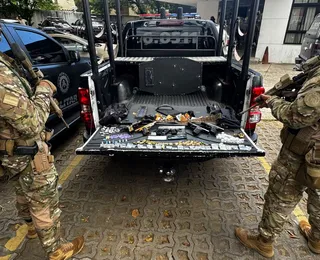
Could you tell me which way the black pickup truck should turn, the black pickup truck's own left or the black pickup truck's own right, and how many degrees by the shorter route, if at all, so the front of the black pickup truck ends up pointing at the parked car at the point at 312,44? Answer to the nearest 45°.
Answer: approximately 45° to the black pickup truck's own right

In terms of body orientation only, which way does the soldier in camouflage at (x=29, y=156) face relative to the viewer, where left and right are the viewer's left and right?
facing away from the viewer and to the right of the viewer

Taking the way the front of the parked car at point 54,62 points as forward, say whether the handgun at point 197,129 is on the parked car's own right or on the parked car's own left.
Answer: on the parked car's own right

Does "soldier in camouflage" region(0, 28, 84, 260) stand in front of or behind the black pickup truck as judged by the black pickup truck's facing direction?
behind

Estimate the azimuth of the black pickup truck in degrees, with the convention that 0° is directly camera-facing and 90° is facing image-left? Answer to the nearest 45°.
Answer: approximately 180°

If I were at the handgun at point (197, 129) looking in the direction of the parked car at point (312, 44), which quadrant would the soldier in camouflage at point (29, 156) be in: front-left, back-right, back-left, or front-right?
back-left

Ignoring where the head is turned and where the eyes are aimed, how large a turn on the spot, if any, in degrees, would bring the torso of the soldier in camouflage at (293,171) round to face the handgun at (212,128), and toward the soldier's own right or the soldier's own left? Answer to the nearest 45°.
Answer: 0° — they already face it

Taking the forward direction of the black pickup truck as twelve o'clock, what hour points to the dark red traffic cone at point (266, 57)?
The dark red traffic cone is roughly at 1 o'clock from the black pickup truck.

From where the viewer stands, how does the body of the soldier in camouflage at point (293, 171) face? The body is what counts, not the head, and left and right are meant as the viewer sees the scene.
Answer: facing away from the viewer and to the left of the viewer

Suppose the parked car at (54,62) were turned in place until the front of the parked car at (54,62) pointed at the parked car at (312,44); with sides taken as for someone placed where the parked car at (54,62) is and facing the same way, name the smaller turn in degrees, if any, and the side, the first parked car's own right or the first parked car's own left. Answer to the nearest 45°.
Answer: approximately 45° to the first parked car's own right
